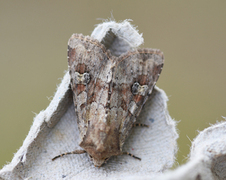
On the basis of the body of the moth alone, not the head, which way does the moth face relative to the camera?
toward the camera
